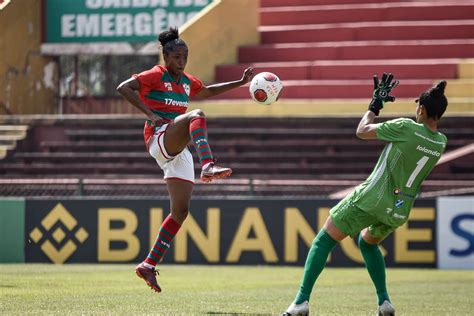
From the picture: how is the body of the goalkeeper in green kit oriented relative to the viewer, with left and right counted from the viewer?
facing away from the viewer and to the left of the viewer

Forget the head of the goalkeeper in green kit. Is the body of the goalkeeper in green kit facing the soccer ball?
yes

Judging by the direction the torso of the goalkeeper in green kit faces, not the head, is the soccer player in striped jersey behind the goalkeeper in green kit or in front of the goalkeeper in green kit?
in front

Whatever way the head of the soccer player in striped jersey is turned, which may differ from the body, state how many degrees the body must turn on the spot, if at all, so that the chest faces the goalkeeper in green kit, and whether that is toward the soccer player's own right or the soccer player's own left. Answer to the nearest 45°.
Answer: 0° — they already face them

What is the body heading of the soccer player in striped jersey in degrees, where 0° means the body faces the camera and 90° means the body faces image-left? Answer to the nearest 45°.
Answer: approximately 315°

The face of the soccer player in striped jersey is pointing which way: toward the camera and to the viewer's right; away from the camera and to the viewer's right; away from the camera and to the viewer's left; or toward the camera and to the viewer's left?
toward the camera and to the viewer's right

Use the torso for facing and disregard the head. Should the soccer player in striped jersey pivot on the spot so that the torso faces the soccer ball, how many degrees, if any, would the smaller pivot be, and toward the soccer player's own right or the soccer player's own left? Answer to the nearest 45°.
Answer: approximately 45° to the soccer player's own left

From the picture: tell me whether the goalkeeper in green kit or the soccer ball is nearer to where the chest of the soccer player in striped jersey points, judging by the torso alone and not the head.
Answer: the goalkeeper in green kit

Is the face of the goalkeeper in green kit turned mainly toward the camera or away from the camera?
away from the camera

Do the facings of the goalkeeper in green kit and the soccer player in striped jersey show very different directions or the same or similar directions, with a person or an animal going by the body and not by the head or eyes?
very different directions
